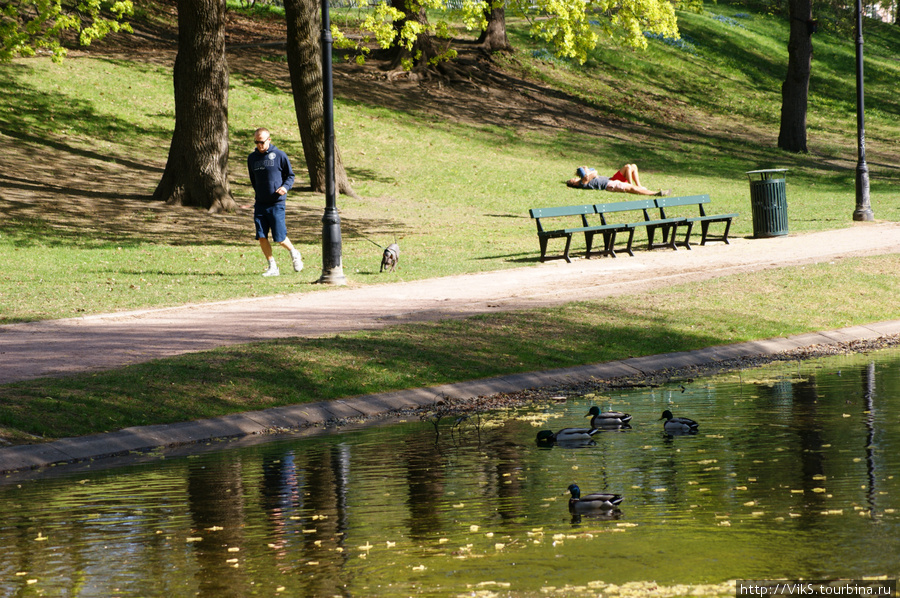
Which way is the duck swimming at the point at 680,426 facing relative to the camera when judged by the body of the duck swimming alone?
to the viewer's left

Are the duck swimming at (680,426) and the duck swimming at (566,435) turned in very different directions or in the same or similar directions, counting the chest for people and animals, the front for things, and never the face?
same or similar directions

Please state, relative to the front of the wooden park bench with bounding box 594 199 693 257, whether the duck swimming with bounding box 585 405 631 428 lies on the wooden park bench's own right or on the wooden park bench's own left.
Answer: on the wooden park bench's own right

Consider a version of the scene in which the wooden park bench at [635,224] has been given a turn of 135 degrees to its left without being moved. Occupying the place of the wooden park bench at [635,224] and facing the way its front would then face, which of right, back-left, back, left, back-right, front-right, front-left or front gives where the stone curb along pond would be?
back

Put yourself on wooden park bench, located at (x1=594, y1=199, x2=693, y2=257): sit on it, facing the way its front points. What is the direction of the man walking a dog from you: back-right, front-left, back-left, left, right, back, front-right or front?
right

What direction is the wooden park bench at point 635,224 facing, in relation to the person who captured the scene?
facing the viewer and to the right of the viewer

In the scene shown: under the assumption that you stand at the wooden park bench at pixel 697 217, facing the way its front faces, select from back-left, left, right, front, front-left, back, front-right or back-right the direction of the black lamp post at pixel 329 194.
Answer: right

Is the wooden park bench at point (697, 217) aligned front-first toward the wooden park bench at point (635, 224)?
no

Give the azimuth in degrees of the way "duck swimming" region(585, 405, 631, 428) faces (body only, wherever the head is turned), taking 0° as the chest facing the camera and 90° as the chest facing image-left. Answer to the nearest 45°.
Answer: approximately 90°

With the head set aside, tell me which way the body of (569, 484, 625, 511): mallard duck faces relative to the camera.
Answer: to the viewer's left

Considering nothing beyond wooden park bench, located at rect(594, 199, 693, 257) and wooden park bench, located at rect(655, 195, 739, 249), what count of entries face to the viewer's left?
0

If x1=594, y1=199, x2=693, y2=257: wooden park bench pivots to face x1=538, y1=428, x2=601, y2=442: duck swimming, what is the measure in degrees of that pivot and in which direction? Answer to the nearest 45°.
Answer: approximately 45° to its right

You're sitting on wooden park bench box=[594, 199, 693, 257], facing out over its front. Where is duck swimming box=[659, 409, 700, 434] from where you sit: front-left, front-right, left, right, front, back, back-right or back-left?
front-right

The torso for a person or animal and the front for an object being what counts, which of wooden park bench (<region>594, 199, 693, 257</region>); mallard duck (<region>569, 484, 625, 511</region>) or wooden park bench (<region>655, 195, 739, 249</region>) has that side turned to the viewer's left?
the mallard duck
